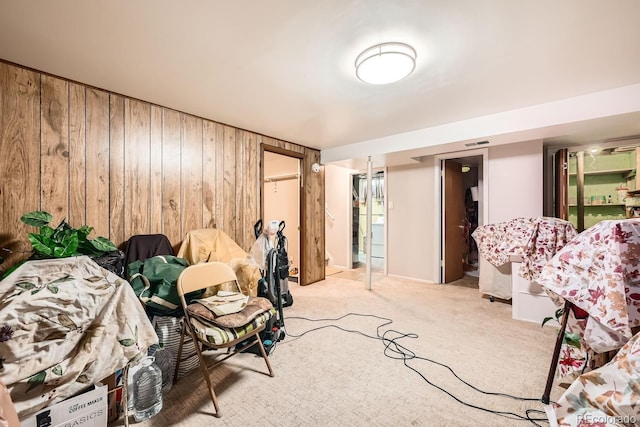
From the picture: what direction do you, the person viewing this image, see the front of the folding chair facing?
facing the viewer and to the right of the viewer

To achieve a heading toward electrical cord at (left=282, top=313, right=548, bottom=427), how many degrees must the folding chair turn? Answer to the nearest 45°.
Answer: approximately 45° to its left

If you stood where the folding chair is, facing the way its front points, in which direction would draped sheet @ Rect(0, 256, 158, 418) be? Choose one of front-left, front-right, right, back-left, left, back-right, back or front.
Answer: right

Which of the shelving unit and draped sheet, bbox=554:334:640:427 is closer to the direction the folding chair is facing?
the draped sheet

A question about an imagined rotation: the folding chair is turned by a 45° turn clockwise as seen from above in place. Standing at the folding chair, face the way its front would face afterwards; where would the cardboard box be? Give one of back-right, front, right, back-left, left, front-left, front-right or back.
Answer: front-right

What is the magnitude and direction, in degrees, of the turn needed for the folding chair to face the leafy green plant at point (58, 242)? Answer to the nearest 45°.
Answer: approximately 135° to its right

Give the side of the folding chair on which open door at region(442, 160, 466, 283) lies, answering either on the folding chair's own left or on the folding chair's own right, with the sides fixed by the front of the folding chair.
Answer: on the folding chair's own left

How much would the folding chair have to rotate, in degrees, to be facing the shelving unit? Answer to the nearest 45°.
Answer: approximately 45° to its left

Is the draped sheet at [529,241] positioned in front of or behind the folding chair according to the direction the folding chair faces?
in front

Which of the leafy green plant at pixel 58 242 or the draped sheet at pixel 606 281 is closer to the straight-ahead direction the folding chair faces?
the draped sheet

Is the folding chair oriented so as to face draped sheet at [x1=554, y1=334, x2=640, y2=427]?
yes
